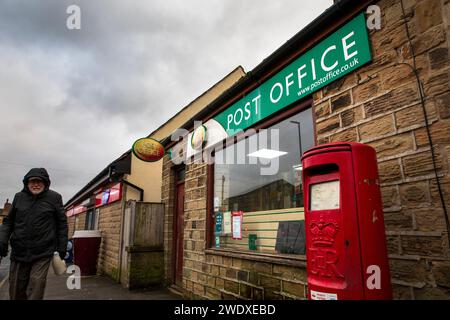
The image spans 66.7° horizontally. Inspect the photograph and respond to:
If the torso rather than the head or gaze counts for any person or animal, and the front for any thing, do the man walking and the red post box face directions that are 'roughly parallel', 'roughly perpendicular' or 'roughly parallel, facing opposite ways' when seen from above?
roughly perpendicular

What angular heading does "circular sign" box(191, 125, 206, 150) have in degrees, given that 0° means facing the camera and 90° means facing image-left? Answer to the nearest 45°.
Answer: approximately 45°

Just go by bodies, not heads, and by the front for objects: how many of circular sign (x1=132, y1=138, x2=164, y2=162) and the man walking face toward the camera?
2

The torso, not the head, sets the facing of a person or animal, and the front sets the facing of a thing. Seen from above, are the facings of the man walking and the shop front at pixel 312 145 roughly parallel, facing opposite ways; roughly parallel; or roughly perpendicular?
roughly perpendicular

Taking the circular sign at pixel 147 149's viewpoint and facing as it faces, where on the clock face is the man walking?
The man walking is roughly at 1 o'clock from the circular sign.

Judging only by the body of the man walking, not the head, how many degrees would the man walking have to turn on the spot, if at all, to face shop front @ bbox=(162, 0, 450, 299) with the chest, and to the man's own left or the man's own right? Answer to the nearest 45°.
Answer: approximately 45° to the man's own left

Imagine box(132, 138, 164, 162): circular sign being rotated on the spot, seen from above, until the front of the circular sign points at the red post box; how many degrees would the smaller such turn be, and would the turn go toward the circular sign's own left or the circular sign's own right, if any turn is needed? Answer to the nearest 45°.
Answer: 0° — it already faces it

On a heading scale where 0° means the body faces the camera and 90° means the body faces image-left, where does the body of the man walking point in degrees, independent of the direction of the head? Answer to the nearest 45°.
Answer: approximately 0°
